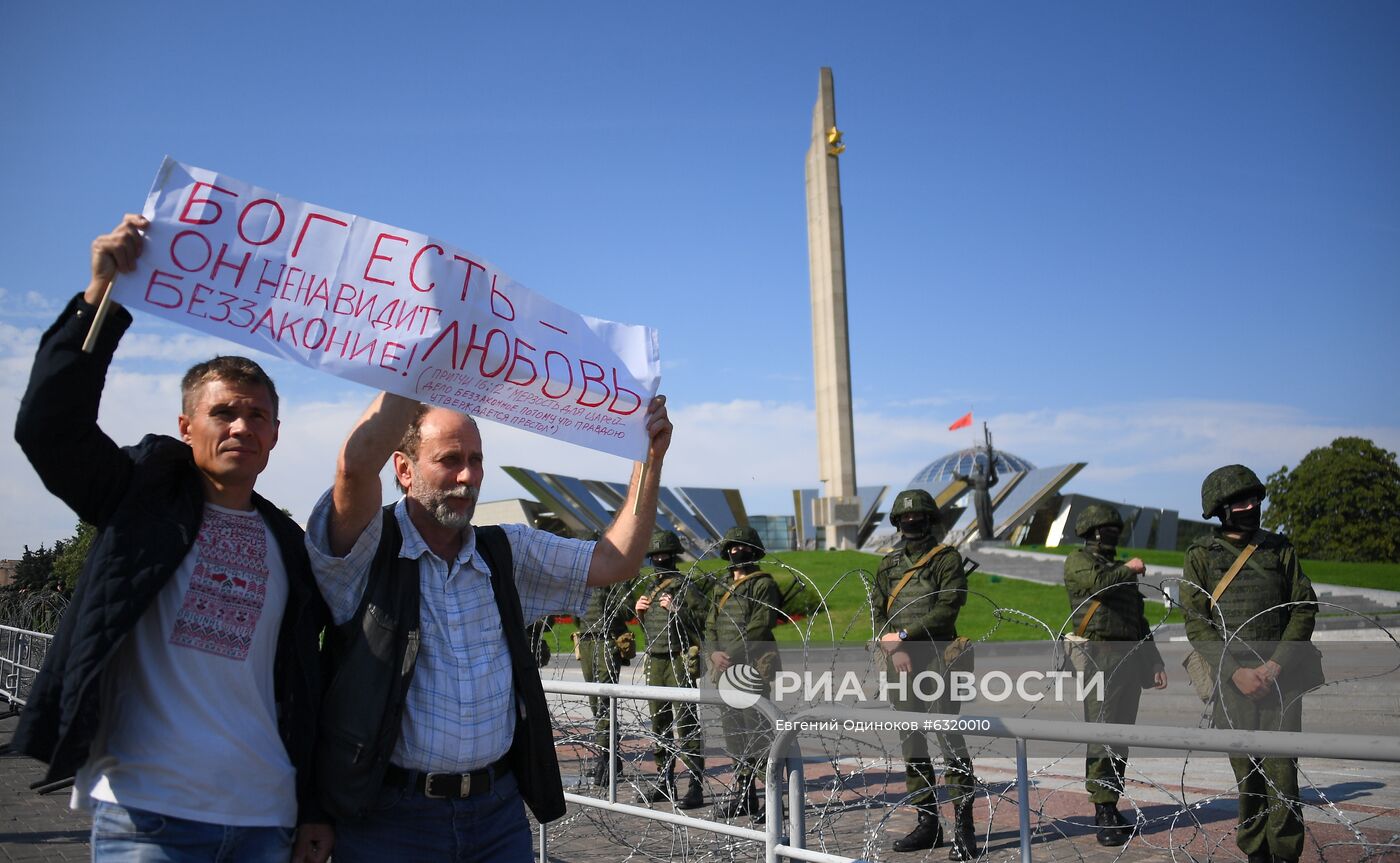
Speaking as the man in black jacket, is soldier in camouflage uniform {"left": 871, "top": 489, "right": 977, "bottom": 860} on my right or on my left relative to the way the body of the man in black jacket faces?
on my left

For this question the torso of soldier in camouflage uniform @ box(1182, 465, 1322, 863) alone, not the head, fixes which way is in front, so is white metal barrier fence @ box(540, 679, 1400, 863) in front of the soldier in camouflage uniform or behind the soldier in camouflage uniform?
in front

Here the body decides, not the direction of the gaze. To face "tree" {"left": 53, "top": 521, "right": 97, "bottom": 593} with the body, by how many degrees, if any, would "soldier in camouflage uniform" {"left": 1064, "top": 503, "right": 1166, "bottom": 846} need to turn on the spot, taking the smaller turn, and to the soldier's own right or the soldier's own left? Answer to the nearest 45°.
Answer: approximately 135° to the soldier's own right

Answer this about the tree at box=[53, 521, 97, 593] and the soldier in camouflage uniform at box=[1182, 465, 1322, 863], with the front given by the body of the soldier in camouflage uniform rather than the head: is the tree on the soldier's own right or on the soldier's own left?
on the soldier's own right

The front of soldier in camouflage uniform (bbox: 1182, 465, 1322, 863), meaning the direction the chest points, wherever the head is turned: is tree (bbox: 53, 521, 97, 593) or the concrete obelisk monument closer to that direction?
the tree

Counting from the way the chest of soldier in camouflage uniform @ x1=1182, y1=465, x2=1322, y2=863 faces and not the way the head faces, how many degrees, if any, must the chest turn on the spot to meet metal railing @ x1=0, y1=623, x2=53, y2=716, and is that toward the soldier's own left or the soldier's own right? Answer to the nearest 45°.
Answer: approximately 90° to the soldier's own right

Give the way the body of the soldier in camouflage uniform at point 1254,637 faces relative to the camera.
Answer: toward the camera

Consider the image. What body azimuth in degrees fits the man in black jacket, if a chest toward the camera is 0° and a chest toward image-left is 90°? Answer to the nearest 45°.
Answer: approximately 315°

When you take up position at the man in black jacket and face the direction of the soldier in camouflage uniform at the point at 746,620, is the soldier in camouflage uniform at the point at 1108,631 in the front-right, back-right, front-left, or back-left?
front-right

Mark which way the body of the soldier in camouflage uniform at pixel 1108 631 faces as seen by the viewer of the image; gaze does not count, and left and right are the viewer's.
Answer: facing the viewer and to the right of the viewer

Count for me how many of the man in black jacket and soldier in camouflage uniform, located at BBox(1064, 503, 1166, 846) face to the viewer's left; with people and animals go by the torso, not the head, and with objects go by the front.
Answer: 0

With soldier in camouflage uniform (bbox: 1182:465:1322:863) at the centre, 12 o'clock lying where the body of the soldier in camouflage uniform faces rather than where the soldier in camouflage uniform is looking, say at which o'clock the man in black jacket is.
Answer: The man in black jacket is roughly at 1 o'clock from the soldier in camouflage uniform.
